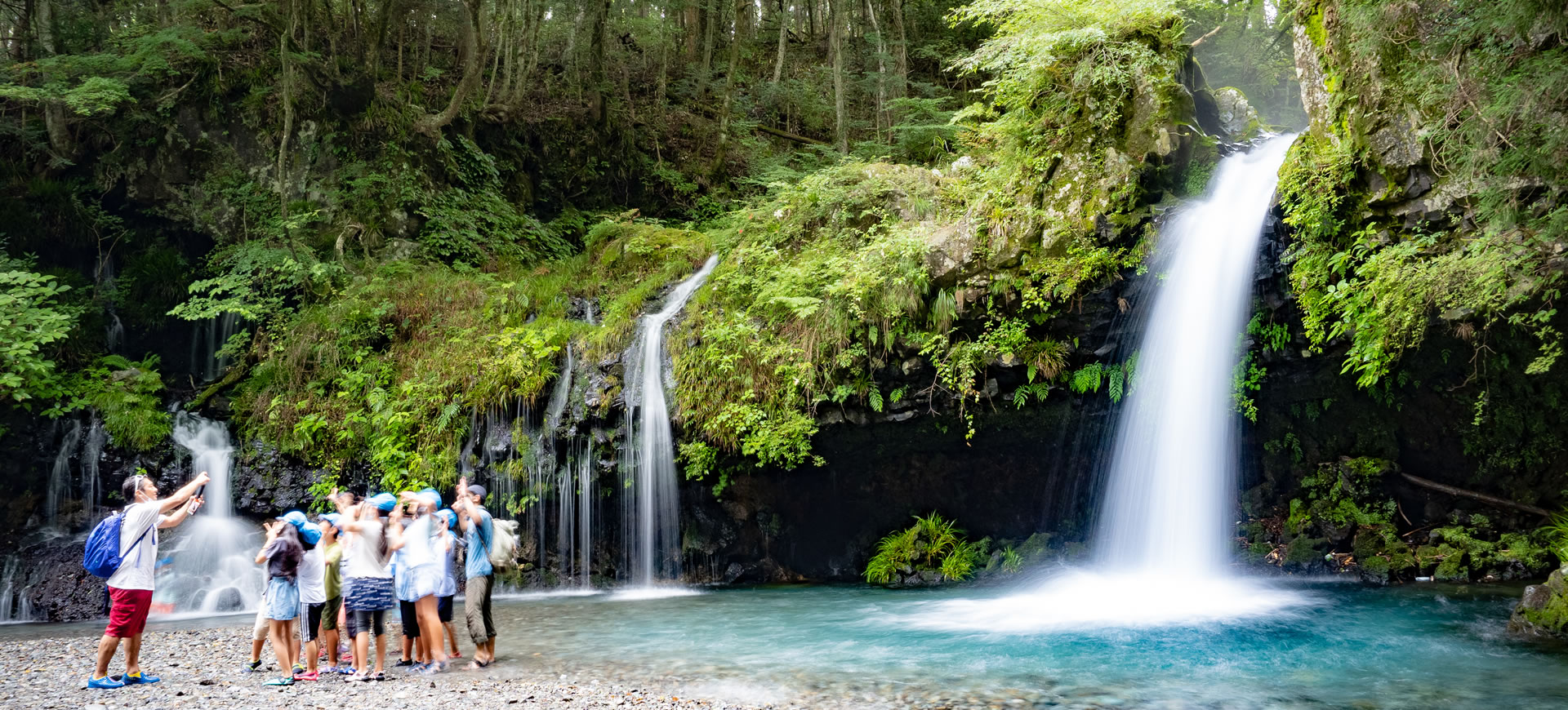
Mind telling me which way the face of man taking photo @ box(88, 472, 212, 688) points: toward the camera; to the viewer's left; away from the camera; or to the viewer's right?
to the viewer's right

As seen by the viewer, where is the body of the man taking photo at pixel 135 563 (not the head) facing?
to the viewer's right
